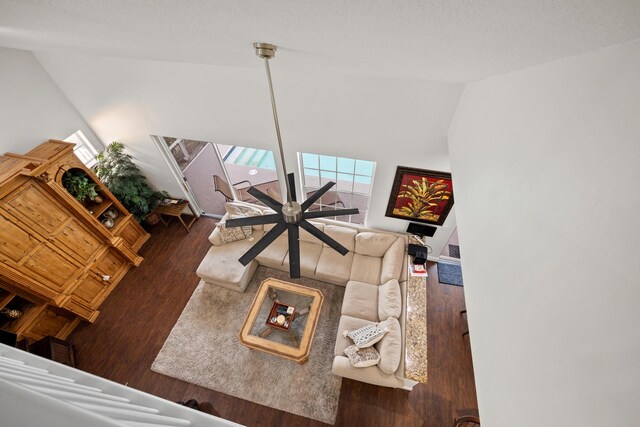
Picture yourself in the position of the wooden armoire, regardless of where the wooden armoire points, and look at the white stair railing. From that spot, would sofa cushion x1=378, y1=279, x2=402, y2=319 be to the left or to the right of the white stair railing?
left

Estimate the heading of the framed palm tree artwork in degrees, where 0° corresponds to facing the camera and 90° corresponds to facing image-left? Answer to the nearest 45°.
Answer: approximately 0°

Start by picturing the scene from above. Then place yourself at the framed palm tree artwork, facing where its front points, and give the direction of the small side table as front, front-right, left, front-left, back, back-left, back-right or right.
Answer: right

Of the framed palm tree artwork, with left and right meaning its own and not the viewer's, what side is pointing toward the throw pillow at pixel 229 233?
right

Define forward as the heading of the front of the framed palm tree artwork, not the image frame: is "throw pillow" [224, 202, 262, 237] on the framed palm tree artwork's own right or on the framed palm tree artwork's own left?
on the framed palm tree artwork's own right
